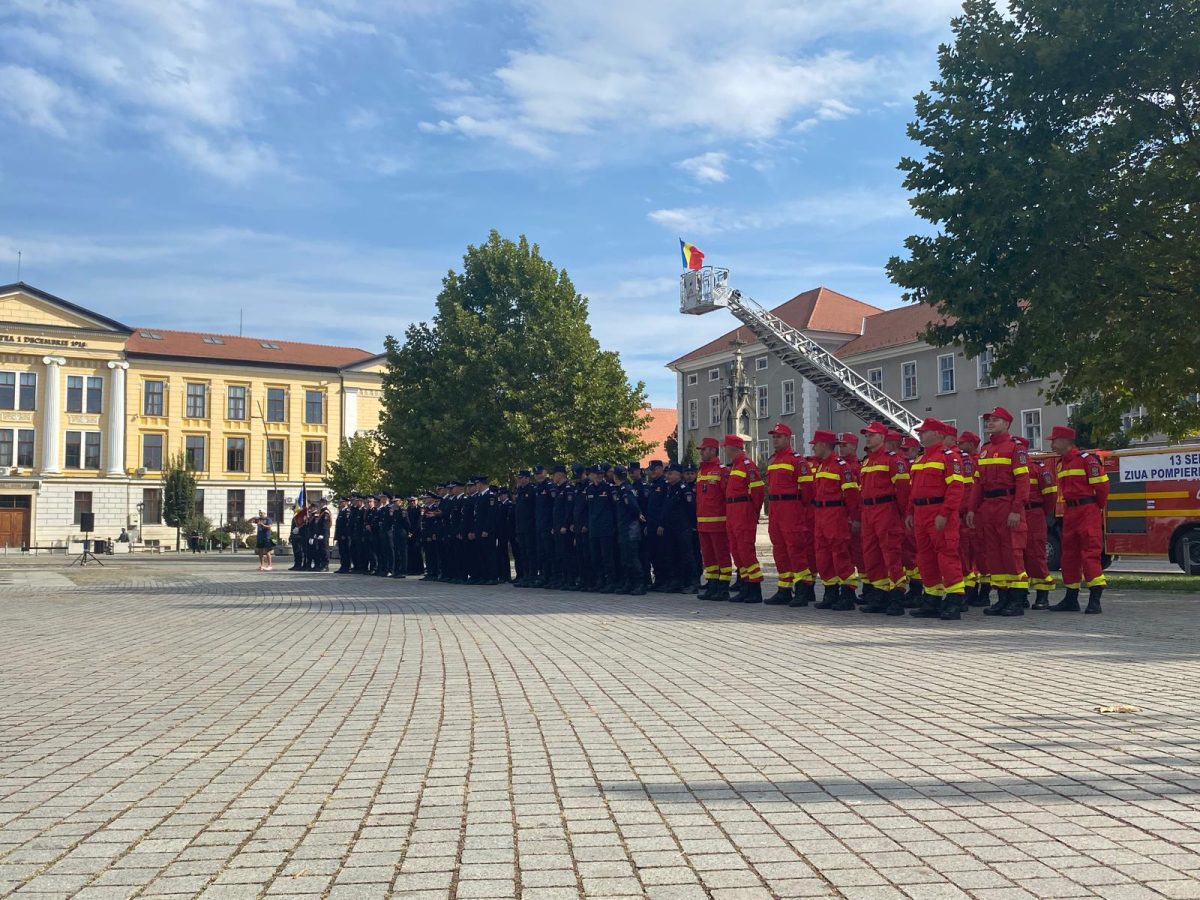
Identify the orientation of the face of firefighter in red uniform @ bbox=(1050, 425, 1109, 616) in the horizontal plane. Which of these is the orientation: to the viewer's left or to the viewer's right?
to the viewer's left

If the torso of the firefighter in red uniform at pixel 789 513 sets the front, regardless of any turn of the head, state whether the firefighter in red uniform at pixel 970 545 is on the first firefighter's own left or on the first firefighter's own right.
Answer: on the first firefighter's own left

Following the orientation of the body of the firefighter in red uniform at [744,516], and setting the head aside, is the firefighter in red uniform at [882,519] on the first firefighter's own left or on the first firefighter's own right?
on the first firefighter's own left

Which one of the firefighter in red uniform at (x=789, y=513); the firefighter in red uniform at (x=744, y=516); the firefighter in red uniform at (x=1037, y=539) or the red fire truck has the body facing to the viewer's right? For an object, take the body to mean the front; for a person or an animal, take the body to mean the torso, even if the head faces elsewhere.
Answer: the red fire truck

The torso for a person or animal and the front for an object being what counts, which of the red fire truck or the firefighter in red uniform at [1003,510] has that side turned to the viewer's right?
the red fire truck

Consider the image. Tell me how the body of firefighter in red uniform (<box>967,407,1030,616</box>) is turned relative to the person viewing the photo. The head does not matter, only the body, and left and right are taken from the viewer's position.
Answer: facing the viewer and to the left of the viewer

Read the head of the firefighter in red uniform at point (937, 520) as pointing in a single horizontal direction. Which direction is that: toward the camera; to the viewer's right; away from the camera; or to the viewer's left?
to the viewer's left

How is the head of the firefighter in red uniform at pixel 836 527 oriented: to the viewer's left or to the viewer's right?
to the viewer's left

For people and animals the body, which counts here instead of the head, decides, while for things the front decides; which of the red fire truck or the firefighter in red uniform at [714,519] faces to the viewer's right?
the red fire truck

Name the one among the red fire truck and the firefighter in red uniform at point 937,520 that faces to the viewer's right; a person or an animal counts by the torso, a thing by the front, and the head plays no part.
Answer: the red fire truck

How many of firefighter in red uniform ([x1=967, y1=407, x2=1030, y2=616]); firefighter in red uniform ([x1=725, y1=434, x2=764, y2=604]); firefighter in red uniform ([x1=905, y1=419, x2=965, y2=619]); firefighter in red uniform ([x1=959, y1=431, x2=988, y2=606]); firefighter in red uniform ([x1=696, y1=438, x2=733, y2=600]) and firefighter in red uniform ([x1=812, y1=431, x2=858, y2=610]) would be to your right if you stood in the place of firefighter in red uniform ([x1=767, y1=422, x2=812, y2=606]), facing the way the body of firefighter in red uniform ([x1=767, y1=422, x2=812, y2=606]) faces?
2

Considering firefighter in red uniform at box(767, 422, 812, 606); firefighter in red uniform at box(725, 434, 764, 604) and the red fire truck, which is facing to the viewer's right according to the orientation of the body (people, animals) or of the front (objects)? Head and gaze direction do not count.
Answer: the red fire truck
